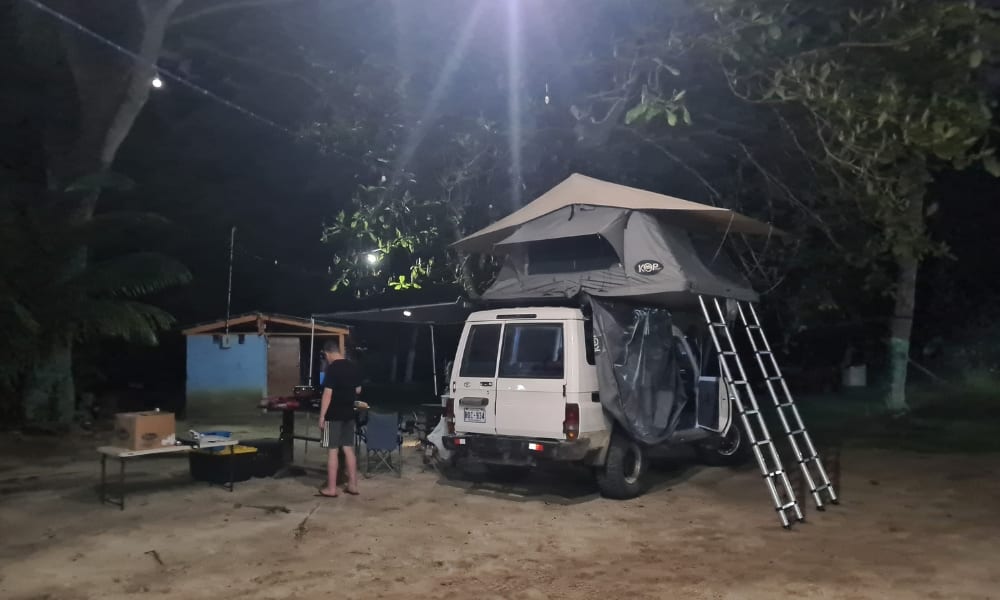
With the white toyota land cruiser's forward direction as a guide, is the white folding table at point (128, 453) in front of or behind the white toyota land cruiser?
behind

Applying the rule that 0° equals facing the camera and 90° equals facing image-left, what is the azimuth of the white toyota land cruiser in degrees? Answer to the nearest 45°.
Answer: approximately 225°

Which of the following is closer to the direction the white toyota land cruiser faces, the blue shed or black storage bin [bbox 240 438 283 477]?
the blue shed

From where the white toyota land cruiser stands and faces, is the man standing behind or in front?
behind

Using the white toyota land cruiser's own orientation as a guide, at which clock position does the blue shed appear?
The blue shed is roughly at 9 o'clock from the white toyota land cruiser.

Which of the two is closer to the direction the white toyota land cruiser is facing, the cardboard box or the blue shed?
the blue shed

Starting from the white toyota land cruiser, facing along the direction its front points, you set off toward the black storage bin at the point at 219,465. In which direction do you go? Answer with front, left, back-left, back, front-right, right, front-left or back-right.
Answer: back-left

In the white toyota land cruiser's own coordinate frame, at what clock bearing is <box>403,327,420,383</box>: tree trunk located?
The tree trunk is roughly at 10 o'clock from the white toyota land cruiser.

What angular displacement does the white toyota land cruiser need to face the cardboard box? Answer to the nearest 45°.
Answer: approximately 135° to its left
